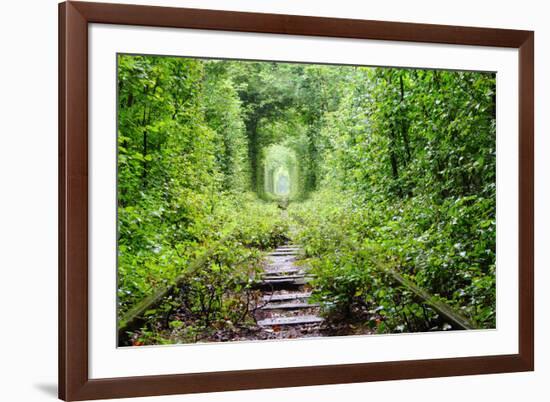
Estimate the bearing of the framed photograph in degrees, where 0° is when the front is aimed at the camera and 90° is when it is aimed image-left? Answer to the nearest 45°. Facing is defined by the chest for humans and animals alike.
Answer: approximately 315°
